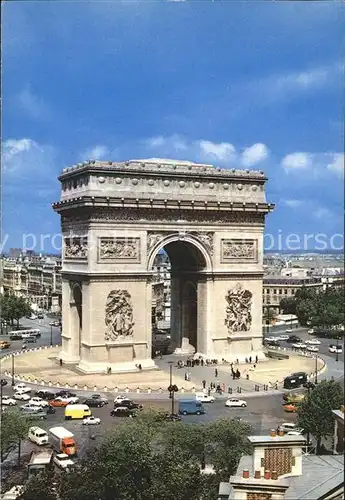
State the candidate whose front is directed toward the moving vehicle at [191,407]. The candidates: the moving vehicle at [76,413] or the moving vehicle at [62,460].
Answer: the moving vehicle at [76,413]

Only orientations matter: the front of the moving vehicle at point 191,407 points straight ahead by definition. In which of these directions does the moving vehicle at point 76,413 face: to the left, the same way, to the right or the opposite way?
the same way

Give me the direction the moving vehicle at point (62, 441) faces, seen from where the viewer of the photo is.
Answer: facing the viewer and to the right of the viewer

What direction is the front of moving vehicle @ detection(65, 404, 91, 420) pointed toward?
to the viewer's right

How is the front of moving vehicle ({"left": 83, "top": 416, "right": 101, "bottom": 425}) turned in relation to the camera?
facing to the right of the viewer

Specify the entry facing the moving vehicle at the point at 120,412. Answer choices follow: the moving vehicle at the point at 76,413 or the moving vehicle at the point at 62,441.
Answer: the moving vehicle at the point at 76,413

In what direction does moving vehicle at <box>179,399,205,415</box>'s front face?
to the viewer's right

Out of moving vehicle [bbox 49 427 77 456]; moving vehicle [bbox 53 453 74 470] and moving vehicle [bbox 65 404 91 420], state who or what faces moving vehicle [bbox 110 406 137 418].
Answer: moving vehicle [bbox 65 404 91 420]

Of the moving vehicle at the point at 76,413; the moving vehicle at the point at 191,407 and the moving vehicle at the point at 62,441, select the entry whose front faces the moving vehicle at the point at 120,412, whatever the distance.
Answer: the moving vehicle at the point at 76,413

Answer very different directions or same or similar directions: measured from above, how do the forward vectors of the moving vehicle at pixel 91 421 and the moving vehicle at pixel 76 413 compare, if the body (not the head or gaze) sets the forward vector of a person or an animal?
same or similar directions

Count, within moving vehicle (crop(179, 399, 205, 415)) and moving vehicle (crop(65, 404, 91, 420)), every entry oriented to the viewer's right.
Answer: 2

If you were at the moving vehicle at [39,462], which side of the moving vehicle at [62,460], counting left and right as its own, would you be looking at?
right

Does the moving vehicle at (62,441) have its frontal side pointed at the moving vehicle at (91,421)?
no

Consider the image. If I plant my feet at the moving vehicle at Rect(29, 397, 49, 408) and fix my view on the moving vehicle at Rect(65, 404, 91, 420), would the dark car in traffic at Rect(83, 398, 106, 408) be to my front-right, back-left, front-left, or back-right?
front-left

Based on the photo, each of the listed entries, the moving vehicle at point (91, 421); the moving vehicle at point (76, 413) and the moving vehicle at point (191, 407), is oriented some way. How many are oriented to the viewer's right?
3

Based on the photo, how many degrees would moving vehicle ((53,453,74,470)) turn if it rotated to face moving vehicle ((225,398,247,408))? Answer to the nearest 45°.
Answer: approximately 90° to its left
